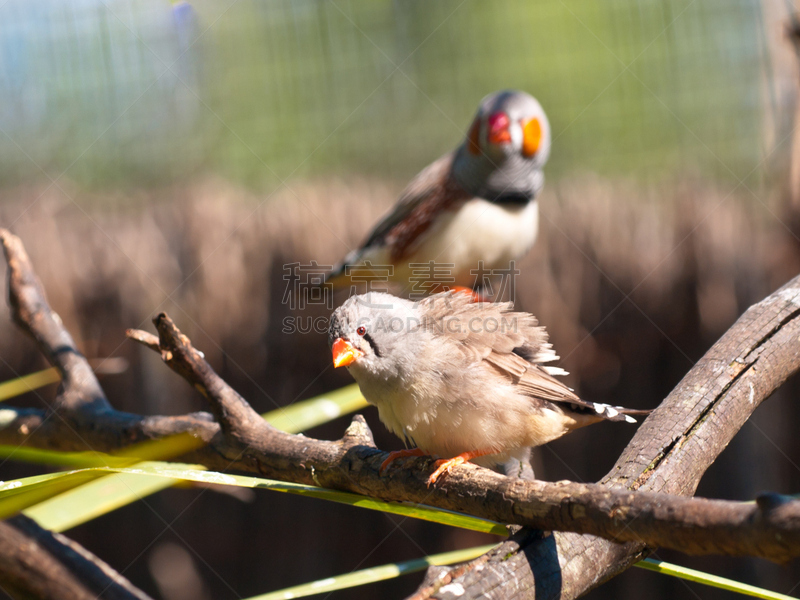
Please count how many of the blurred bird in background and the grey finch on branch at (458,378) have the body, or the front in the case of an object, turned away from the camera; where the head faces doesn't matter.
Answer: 0

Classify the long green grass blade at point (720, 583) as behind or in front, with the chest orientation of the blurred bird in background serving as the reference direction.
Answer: in front

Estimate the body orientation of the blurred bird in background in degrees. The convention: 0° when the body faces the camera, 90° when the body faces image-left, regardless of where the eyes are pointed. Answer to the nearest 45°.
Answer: approximately 315°

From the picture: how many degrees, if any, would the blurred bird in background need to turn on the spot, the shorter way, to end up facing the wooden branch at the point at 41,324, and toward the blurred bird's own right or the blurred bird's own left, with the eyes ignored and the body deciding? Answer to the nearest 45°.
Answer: approximately 90° to the blurred bird's own right

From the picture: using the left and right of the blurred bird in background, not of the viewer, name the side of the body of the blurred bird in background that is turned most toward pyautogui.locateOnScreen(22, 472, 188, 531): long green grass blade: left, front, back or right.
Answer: right
